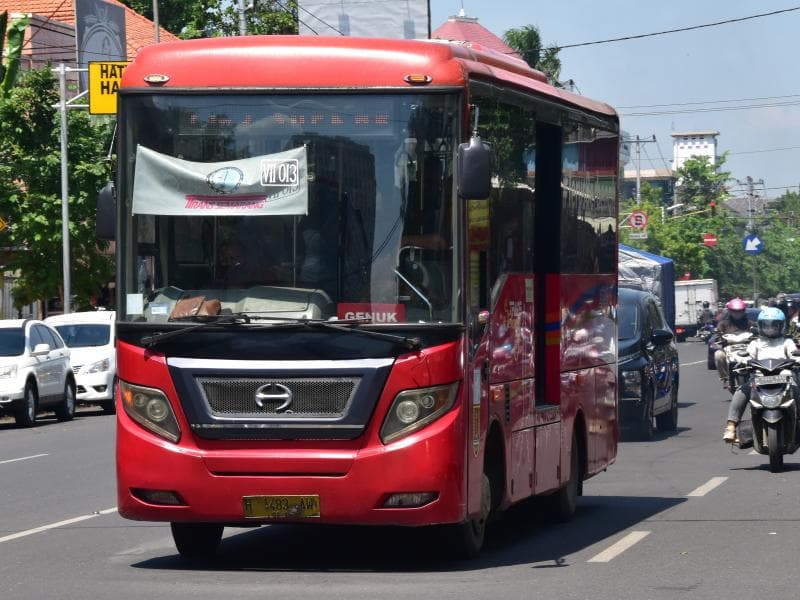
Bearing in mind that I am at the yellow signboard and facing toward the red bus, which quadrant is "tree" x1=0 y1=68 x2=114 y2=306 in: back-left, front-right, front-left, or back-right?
back-right

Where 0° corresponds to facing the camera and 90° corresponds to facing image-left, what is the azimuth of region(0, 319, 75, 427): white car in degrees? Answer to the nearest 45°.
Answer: approximately 45°

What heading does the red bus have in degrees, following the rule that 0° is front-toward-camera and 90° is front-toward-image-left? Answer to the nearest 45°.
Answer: approximately 0°

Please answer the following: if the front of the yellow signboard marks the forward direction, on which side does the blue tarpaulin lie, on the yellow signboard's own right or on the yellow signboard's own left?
on the yellow signboard's own left

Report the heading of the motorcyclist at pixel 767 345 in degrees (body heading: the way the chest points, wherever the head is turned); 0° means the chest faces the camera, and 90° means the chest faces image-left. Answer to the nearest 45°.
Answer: approximately 0°

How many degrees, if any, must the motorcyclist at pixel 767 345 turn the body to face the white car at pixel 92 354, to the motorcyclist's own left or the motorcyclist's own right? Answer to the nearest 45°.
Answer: approximately 135° to the motorcyclist's own right
